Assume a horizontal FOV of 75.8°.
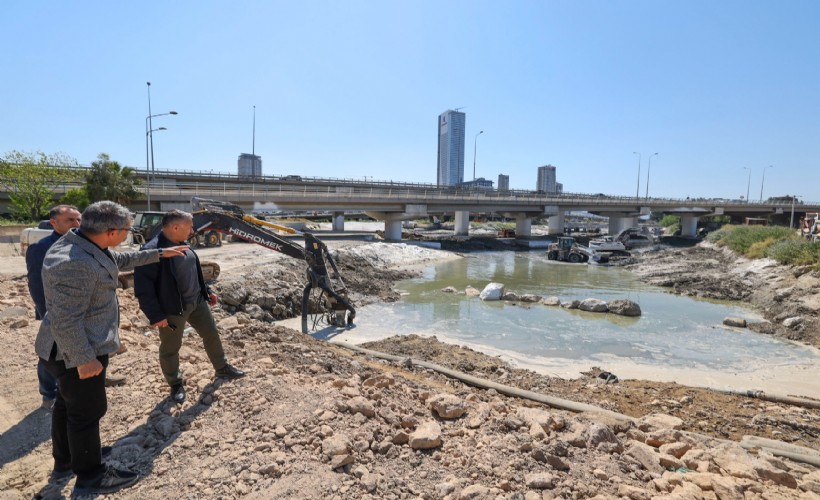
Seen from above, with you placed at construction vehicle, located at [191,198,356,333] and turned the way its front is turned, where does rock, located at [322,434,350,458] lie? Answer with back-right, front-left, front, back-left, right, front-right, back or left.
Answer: right

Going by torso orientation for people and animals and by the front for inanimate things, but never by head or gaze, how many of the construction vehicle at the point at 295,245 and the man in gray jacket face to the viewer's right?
2

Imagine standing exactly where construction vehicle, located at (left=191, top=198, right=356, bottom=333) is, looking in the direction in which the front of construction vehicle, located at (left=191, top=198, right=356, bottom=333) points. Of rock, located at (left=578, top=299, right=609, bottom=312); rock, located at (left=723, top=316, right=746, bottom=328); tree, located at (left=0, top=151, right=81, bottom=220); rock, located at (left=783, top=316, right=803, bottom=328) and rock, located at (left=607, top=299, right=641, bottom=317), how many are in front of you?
4

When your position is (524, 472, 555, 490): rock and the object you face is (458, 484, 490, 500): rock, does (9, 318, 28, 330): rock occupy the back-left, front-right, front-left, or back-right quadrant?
front-right

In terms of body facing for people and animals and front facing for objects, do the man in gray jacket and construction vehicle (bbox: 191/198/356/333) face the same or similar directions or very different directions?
same or similar directions

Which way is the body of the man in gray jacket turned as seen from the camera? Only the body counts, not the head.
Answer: to the viewer's right

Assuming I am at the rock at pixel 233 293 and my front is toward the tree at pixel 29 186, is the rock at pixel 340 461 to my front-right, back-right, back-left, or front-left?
back-left

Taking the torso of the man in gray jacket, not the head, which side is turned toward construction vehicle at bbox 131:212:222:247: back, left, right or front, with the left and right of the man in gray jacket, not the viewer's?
left

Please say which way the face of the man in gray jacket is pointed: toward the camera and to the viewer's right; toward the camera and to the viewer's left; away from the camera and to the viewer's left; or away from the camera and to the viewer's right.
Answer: away from the camera and to the viewer's right

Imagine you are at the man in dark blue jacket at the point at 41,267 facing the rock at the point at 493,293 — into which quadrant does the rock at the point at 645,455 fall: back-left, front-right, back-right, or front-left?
front-right

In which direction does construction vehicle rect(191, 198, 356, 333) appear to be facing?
to the viewer's right

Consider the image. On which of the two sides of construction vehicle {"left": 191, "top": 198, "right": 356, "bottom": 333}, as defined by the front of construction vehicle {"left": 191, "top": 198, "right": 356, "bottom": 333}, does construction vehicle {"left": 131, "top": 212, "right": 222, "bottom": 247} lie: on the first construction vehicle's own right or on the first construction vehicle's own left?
on the first construction vehicle's own left

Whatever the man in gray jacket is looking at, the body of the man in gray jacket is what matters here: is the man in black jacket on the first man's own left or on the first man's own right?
on the first man's own left

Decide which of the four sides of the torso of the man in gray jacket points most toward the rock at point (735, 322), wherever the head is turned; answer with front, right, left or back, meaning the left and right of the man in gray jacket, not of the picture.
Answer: front

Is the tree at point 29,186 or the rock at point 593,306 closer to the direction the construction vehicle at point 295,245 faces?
the rock

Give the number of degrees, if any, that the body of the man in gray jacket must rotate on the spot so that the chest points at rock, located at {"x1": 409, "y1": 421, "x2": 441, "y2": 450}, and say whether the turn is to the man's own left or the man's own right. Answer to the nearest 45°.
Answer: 0° — they already face it
